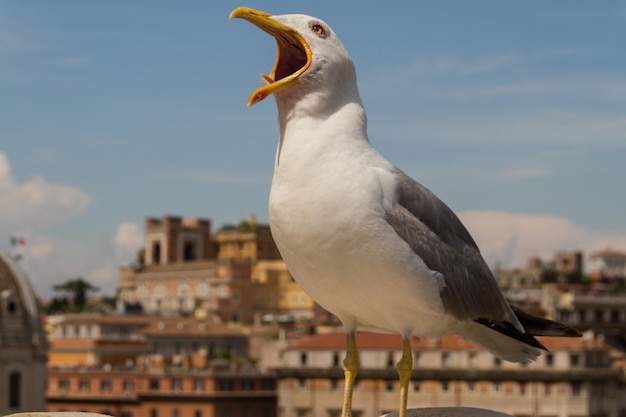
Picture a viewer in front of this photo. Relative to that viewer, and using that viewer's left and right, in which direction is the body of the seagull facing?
facing the viewer and to the left of the viewer
